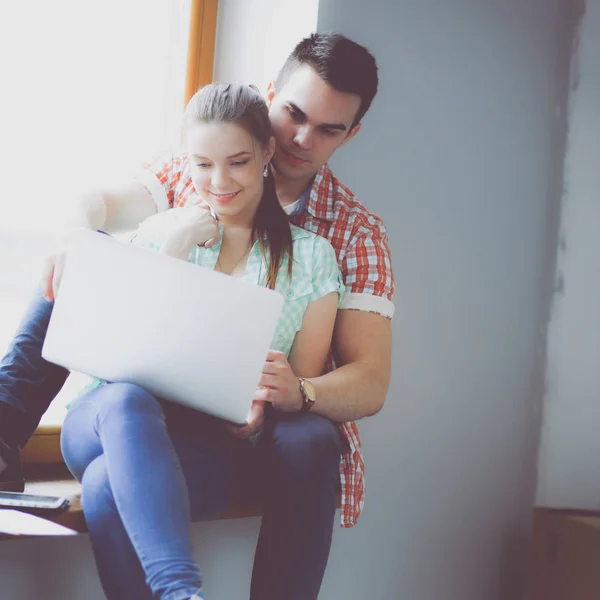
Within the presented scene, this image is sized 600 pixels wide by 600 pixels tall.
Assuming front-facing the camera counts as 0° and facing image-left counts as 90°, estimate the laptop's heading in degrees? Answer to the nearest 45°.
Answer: approximately 180°

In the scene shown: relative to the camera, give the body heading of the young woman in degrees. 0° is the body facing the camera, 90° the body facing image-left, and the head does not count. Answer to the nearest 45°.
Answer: approximately 45°
